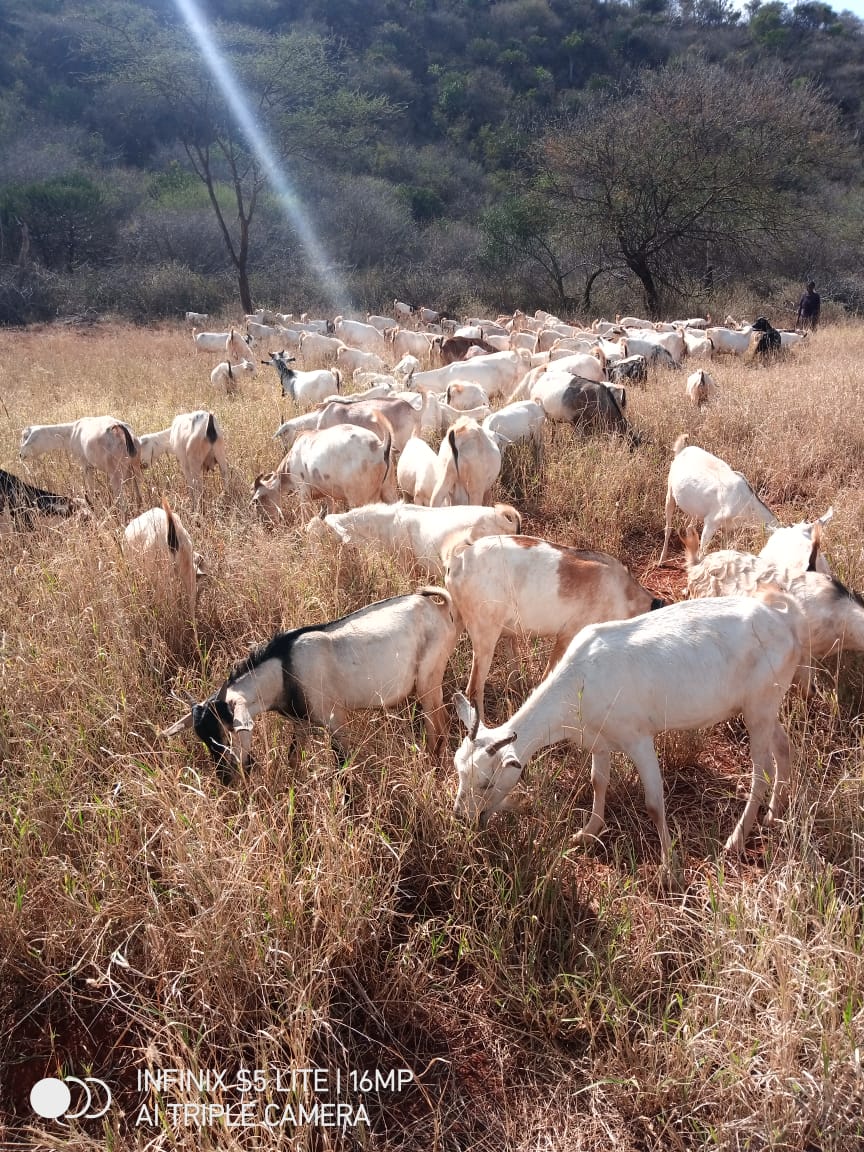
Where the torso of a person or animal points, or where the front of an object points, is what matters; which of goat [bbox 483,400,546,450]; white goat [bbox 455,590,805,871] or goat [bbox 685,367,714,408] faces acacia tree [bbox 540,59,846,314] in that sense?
goat [bbox 685,367,714,408]

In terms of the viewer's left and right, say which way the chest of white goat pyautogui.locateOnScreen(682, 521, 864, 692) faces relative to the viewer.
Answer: facing to the right of the viewer

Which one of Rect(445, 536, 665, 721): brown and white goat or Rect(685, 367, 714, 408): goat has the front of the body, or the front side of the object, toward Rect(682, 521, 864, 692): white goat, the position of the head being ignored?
the brown and white goat

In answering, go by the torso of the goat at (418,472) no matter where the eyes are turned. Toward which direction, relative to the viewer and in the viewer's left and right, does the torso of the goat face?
facing away from the viewer

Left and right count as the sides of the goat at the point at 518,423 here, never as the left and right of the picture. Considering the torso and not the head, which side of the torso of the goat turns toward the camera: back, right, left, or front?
left

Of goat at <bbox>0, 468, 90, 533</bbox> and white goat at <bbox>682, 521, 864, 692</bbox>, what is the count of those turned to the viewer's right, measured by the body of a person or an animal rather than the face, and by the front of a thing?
2

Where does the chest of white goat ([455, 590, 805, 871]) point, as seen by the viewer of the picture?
to the viewer's left

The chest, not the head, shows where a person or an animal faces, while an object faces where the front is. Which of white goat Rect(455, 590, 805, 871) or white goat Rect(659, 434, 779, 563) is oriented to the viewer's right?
white goat Rect(659, 434, 779, 563)

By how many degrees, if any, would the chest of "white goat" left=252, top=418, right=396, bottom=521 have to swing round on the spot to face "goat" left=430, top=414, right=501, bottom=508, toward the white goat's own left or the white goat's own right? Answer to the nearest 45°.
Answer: approximately 135° to the white goat's own left

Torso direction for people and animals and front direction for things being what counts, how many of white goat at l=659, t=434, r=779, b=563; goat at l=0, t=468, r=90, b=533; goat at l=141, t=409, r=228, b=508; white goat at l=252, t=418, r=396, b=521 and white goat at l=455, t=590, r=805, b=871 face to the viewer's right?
2

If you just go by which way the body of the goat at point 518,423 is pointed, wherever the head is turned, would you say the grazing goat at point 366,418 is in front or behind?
in front

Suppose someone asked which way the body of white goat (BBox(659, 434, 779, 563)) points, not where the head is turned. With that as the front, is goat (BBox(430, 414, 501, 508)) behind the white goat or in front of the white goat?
behind

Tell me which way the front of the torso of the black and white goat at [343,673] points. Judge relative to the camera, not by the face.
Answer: to the viewer's left

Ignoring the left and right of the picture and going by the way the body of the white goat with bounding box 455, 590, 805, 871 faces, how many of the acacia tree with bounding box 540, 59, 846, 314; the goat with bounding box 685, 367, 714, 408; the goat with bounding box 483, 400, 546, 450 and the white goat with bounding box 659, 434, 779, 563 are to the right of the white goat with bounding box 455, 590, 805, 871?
4

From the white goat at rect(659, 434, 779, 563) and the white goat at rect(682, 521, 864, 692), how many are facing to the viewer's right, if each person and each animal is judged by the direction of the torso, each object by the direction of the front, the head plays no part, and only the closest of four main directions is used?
2
